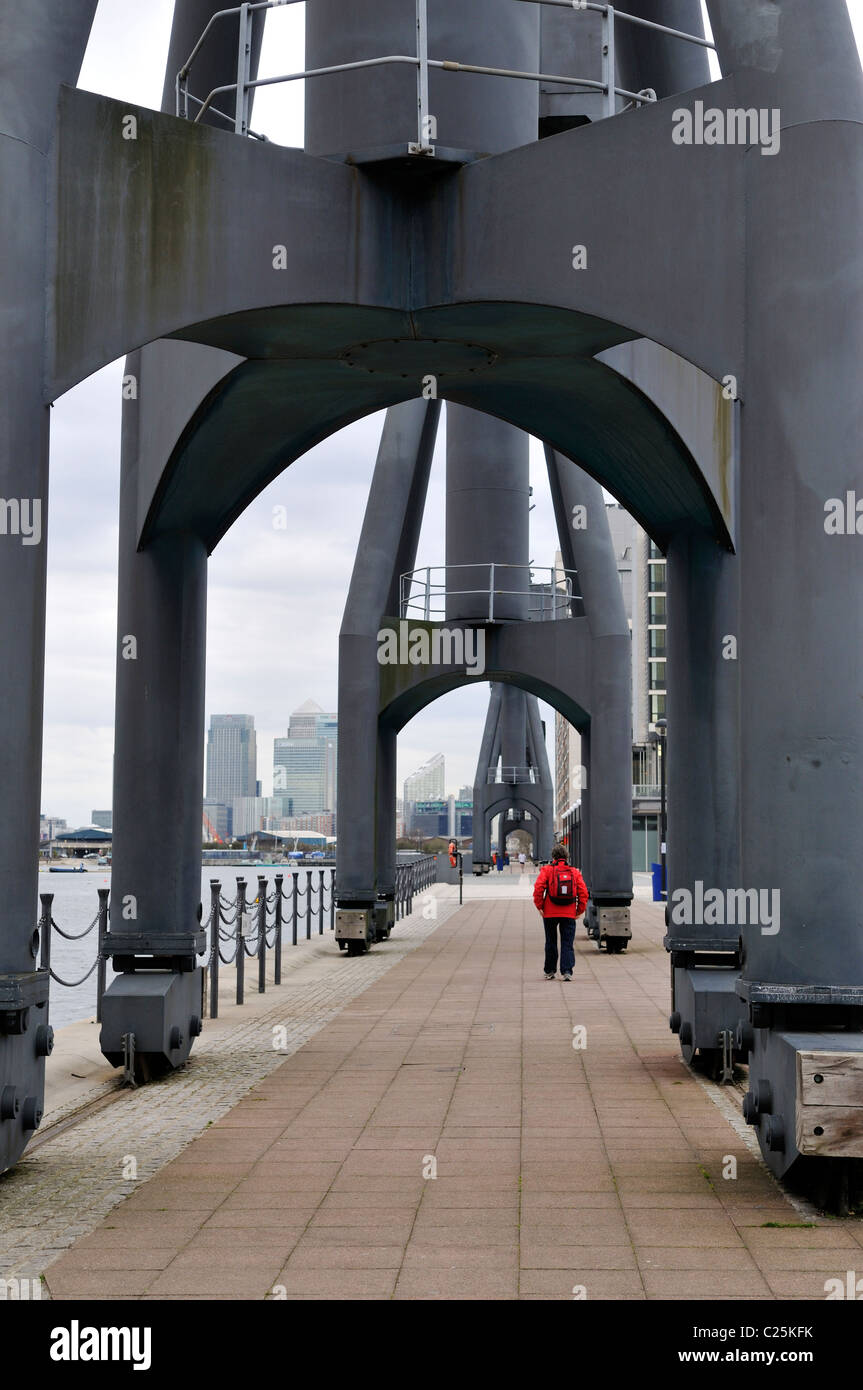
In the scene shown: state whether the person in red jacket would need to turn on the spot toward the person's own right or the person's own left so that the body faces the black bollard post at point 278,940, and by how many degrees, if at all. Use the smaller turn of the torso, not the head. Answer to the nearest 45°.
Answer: approximately 90° to the person's own left

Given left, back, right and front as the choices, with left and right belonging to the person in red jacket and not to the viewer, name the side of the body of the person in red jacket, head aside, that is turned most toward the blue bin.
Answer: front

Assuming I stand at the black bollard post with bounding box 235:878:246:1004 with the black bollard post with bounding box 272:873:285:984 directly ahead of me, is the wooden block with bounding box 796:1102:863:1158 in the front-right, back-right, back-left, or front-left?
back-right

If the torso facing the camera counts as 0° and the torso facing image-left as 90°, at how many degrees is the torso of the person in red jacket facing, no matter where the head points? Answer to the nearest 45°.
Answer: approximately 180°

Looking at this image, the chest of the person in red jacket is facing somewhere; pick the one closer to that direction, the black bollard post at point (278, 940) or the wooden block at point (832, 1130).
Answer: the black bollard post

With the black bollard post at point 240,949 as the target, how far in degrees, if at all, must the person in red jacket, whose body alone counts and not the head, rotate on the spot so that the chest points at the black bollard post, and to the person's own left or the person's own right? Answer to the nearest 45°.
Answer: approximately 135° to the person's own left

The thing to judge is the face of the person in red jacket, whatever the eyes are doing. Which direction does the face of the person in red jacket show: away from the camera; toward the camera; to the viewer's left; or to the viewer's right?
away from the camera

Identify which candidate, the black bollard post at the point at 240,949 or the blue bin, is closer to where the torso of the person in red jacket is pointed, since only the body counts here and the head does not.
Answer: the blue bin

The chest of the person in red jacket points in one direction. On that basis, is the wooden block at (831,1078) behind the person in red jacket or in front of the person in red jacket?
behind

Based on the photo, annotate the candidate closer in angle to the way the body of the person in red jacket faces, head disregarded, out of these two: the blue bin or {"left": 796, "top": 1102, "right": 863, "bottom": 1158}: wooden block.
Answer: the blue bin
